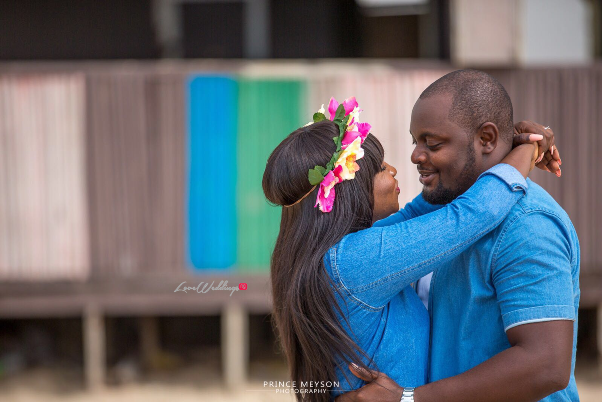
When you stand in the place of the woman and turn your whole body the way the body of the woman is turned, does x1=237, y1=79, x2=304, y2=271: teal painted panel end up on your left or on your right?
on your left

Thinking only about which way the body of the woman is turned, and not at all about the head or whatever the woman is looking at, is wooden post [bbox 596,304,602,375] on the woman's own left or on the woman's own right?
on the woman's own left

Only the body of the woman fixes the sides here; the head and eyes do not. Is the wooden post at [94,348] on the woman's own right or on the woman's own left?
on the woman's own left

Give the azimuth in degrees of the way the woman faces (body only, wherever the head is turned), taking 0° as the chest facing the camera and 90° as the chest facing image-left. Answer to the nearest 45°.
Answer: approximately 270°

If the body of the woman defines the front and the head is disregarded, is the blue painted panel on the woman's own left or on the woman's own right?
on the woman's own left

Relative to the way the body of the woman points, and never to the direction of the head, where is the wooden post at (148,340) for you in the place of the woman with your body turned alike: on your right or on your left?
on your left
